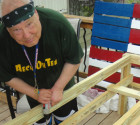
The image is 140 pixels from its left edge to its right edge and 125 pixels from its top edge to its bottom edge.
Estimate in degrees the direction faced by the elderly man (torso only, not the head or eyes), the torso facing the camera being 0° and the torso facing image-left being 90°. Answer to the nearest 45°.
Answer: approximately 0°
